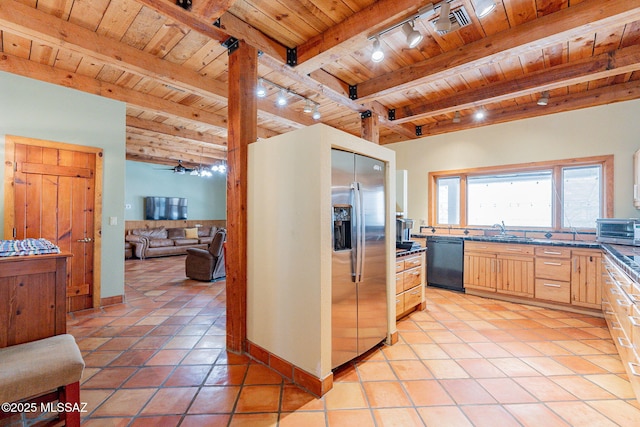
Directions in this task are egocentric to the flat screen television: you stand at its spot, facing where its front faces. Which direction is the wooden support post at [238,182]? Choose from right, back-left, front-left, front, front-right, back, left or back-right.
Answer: front

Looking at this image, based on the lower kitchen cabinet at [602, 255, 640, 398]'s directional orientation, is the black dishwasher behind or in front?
in front

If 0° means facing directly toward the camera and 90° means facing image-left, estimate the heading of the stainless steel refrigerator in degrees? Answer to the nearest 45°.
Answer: approximately 315°

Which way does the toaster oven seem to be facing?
toward the camera

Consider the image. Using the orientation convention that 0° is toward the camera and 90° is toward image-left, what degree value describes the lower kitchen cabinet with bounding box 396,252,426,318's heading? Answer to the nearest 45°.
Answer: approximately 315°

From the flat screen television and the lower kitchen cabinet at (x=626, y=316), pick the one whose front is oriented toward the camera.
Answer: the flat screen television

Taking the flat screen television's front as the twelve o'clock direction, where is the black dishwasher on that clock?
The black dishwasher is roughly at 11 o'clock from the flat screen television.

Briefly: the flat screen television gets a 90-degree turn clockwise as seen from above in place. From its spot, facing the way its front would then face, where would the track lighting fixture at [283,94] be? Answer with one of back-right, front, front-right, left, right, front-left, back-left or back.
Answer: left

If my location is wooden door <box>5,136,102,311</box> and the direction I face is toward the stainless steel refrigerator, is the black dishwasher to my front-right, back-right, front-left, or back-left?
front-left

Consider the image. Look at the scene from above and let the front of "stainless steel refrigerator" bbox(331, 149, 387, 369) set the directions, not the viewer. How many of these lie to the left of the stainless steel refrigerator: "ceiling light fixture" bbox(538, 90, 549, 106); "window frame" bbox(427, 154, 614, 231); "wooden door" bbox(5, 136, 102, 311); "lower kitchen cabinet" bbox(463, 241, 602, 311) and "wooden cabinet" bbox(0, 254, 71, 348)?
3

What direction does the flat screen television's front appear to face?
toward the camera

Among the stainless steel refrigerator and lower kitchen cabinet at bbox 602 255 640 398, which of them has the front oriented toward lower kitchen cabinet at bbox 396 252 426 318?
lower kitchen cabinet at bbox 602 255 640 398

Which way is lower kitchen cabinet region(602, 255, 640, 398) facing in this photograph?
to the viewer's left

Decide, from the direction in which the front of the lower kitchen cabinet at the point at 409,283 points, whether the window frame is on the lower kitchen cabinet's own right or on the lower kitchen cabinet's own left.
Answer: on the lower kitchen cabinet's own left

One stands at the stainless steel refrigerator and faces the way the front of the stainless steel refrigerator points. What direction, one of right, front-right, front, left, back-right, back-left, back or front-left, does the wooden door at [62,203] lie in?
back-right

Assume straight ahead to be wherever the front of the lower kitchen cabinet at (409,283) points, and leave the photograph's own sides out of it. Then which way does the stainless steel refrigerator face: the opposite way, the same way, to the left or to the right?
the same way

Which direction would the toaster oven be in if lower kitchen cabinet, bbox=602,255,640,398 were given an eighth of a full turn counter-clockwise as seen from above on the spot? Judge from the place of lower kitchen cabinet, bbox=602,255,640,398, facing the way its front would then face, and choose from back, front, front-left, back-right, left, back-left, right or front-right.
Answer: back-right
